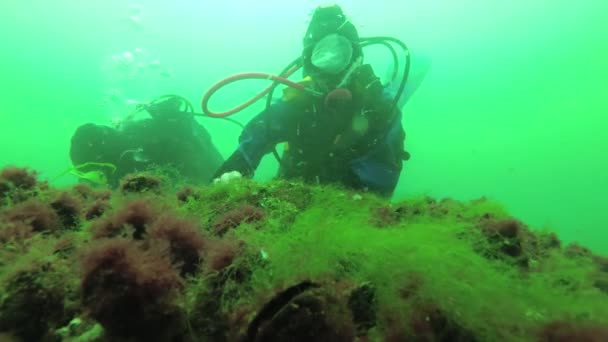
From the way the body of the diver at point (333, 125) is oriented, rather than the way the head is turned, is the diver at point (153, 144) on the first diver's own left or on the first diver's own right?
on the first diver's own right

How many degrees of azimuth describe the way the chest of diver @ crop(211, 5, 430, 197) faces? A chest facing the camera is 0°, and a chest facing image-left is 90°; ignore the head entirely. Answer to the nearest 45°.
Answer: approximately 0°
